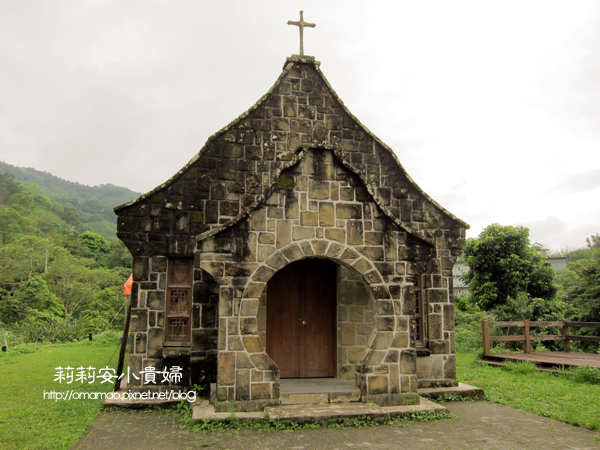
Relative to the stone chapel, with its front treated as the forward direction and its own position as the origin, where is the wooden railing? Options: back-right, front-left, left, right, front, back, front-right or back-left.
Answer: back-left

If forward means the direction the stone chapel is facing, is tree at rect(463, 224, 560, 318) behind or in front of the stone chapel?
behind

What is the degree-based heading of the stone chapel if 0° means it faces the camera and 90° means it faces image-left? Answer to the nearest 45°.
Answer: approximately 0°
